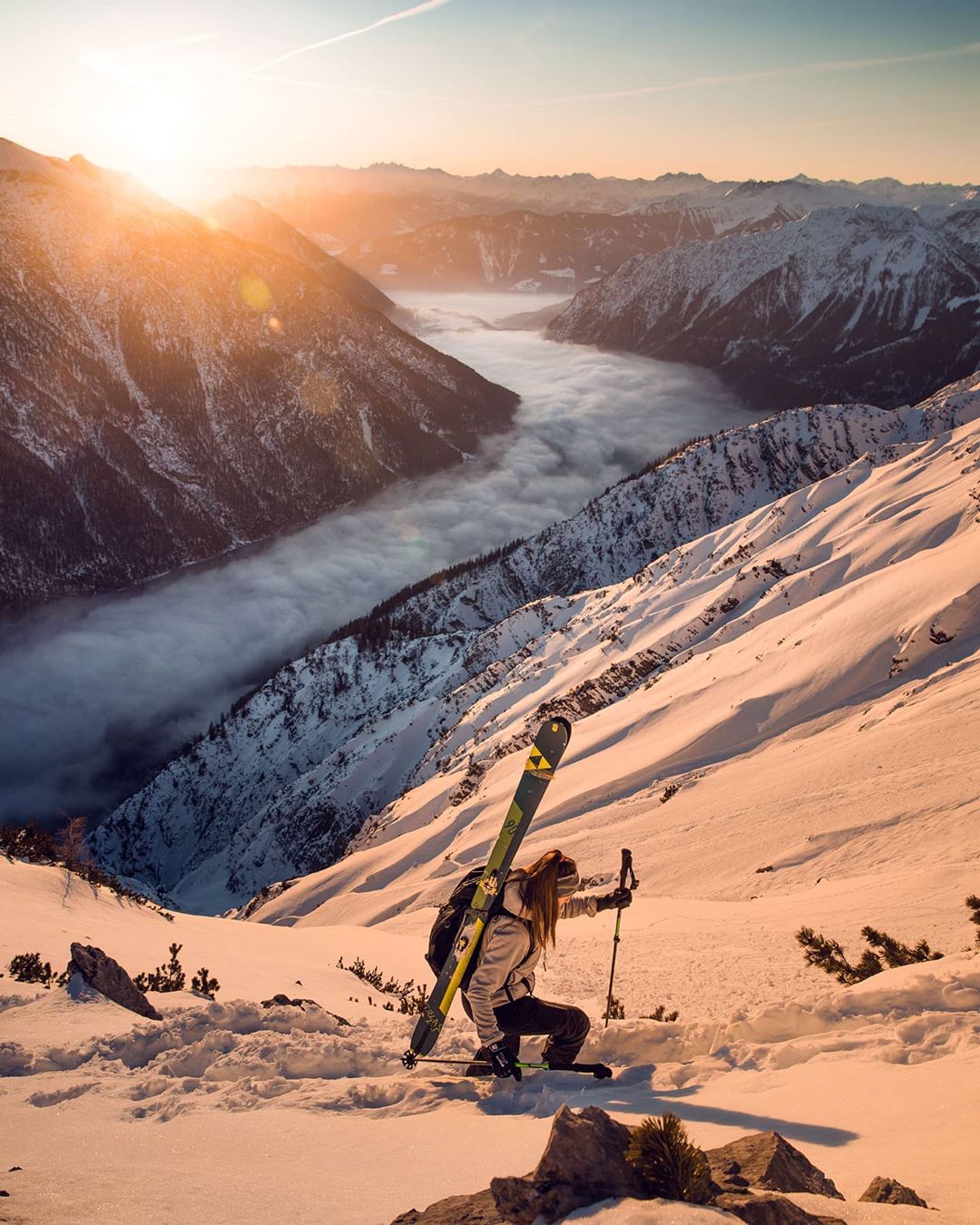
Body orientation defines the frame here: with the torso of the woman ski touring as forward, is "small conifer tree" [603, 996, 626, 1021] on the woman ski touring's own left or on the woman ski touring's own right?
on the woman ski touring's own left

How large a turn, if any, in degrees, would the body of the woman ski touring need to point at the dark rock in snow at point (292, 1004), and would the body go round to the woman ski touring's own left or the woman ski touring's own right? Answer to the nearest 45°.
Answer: approximately 135° to the woman ski touring's own left

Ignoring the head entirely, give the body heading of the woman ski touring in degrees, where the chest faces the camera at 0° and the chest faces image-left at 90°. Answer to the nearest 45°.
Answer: approximately 270°
